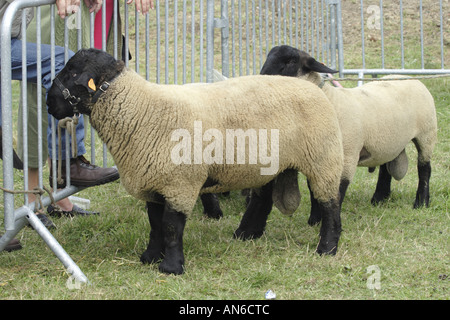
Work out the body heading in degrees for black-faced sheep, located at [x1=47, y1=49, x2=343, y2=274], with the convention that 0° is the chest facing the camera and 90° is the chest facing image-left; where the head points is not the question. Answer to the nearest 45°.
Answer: approximately 90°

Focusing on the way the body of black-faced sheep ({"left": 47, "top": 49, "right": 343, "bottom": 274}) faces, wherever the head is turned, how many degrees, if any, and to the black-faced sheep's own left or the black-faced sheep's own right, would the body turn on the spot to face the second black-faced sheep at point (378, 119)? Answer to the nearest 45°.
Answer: approximately 135° to the black-faced sheep's own right
